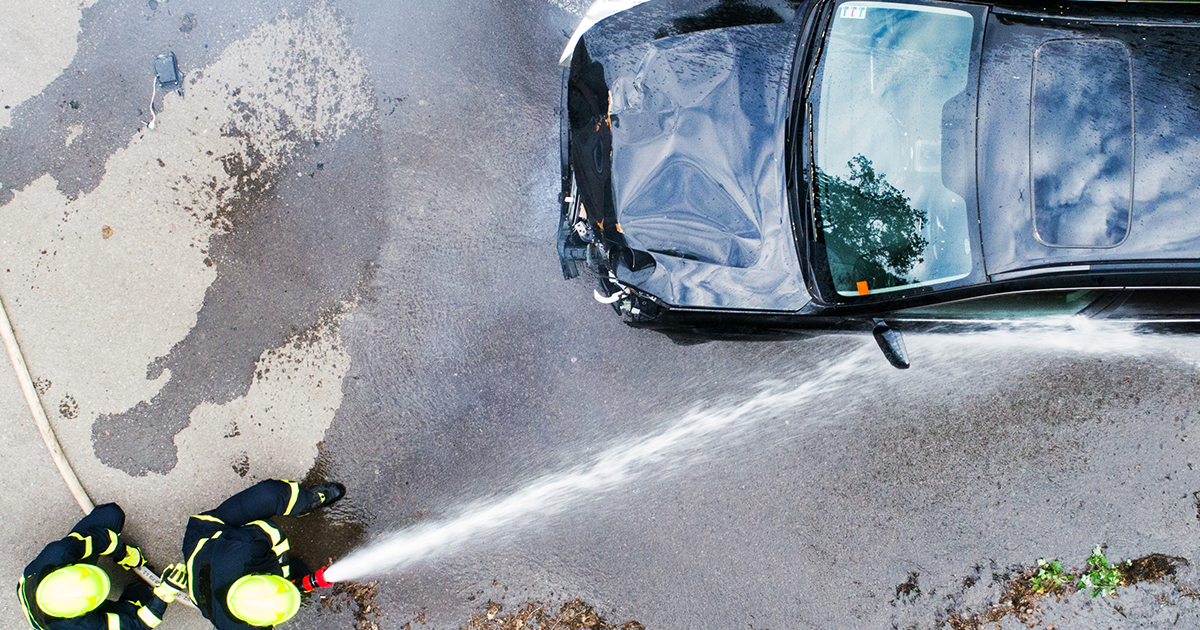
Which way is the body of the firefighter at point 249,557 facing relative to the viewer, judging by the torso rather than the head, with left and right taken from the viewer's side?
facing to the right of the viewer

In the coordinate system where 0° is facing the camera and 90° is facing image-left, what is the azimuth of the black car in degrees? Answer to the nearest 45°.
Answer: approximately 90°

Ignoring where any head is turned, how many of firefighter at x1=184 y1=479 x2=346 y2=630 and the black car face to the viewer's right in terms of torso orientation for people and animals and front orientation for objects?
1

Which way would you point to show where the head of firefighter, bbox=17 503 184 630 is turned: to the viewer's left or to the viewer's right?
to the viewer's right

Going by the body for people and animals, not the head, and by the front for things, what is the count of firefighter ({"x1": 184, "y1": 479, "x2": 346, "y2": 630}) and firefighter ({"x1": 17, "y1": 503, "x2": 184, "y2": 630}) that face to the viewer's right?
2

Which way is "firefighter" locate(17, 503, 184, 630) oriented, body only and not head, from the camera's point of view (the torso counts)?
to the viewer's right
